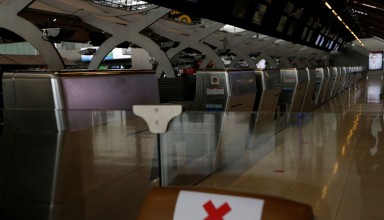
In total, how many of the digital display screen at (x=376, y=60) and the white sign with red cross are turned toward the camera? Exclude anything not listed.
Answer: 2

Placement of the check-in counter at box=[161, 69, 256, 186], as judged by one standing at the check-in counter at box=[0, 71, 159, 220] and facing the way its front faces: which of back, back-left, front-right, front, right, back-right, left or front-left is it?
left

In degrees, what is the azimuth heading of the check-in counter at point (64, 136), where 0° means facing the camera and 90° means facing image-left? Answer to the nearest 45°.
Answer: approximately 315°

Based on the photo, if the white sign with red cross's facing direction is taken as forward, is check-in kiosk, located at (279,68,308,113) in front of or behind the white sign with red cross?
behind

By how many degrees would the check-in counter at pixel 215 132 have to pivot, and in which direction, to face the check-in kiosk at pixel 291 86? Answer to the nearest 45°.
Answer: approximately 90° to its left

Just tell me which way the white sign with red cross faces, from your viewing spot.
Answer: facing the viewer

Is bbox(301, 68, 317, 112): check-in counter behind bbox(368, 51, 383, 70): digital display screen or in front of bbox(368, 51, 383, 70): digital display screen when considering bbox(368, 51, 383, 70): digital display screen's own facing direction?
in front

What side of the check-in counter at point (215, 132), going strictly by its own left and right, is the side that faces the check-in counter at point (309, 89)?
left

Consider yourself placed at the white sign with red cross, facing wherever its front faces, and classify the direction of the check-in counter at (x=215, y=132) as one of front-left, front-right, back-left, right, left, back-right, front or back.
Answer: back

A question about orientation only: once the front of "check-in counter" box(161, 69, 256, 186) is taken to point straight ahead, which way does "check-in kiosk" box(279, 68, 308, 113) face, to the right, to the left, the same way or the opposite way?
the same way

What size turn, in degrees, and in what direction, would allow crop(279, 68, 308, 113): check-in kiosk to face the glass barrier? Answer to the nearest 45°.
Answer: approximately 45° to its right

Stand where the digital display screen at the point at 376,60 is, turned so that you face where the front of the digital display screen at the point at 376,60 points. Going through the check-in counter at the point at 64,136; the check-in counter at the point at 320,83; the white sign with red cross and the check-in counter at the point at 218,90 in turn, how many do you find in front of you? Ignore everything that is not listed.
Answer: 4

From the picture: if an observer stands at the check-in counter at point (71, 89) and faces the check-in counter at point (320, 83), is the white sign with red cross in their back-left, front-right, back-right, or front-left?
back-right

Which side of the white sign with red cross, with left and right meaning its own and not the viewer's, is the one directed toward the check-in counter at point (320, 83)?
back

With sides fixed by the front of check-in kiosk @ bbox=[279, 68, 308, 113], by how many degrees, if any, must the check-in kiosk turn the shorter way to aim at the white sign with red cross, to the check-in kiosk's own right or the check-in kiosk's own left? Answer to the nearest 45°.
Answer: approximately 45° to the check-in kiosk's own right

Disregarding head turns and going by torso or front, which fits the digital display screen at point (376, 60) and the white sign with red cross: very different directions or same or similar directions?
same or similar directions

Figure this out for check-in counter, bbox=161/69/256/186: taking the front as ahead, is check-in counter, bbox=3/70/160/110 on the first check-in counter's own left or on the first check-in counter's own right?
on the first check-in counter's own right

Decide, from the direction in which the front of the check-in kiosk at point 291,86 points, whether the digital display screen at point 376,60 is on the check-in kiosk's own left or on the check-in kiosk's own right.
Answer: on the check-in kiosk's own left

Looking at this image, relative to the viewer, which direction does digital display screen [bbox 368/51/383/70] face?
toward the camera
